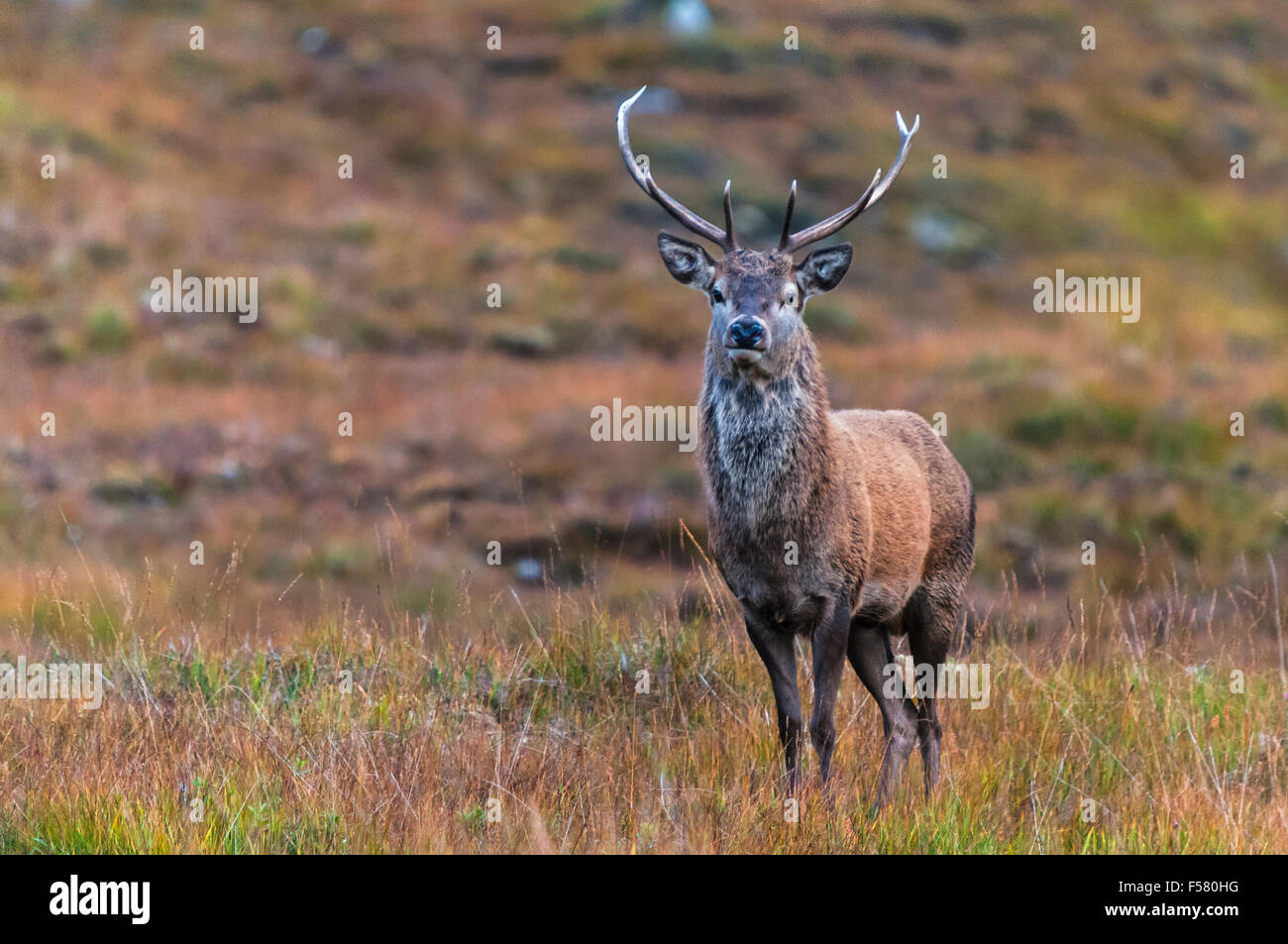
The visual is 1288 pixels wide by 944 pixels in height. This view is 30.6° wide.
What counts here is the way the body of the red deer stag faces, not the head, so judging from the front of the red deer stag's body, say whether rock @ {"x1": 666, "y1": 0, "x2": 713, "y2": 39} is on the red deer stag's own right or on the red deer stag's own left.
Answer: on the red deer stag's own right

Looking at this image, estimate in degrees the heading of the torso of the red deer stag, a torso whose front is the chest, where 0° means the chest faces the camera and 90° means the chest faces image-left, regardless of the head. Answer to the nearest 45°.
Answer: approximately 45°
